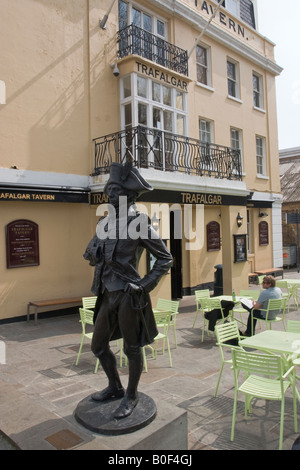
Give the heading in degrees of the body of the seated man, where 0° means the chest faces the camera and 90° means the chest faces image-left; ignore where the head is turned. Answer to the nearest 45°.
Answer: approximately 90°

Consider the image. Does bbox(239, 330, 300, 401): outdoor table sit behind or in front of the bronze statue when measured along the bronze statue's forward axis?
behind

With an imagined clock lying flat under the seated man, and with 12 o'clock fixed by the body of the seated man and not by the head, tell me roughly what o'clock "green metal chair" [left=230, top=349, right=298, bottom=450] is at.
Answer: The green metal chair is roughly at 9 o'clock from the seated man.

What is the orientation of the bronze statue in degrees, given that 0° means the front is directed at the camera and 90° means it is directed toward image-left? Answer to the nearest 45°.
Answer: approximately 45°

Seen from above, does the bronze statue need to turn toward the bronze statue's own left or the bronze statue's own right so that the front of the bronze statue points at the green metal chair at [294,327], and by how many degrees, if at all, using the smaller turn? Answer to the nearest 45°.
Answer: approximately 180°

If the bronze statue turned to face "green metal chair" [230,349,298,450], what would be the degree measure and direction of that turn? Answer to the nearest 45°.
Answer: approximately 135° to its left
